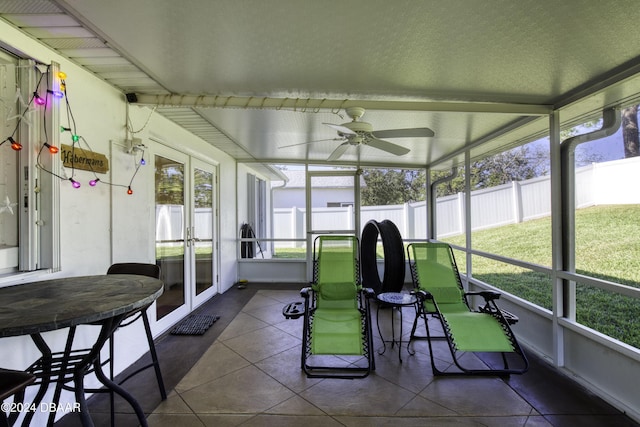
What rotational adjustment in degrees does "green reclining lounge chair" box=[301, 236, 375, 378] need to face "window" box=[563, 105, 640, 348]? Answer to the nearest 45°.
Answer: approximately 90° to its left

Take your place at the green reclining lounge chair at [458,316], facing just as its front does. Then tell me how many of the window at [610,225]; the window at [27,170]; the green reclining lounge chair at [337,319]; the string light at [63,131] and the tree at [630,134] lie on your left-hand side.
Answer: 2

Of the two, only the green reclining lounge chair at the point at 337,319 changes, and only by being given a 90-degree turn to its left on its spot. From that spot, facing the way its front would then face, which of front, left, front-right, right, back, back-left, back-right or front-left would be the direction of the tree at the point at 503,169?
front-left

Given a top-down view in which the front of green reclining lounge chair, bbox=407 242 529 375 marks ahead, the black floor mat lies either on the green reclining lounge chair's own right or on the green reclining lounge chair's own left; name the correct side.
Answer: on the green reclining lounge chair's own right

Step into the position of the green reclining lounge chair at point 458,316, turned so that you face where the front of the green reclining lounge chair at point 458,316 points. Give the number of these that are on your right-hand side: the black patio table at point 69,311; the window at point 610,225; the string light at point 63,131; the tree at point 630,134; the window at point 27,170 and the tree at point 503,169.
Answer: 3

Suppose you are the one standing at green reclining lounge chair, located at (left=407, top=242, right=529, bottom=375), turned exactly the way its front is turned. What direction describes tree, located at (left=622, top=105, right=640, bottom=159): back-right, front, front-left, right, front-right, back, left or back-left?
left

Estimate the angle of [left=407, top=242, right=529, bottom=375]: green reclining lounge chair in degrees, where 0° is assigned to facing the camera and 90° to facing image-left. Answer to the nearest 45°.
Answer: approximately 315°

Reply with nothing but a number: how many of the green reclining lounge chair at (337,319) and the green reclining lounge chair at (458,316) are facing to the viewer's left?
0

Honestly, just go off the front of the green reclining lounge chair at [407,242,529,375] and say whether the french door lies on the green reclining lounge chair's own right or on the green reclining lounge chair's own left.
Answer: on the green reclining lounge chair's own right

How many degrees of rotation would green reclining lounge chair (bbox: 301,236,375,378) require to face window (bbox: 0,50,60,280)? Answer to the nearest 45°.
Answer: approximately 45° to its right

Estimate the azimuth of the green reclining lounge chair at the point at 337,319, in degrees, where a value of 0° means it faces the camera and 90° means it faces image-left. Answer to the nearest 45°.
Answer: approximately 0°

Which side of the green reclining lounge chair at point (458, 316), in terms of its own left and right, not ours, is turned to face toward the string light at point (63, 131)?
right

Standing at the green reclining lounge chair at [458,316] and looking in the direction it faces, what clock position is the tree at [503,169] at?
The tree is roughly at 8 o'clock from the green reclining lounge chair.
